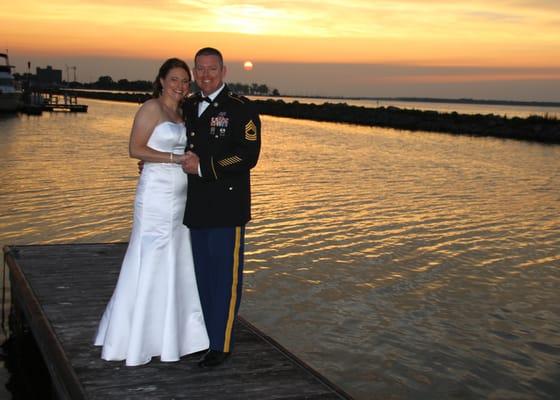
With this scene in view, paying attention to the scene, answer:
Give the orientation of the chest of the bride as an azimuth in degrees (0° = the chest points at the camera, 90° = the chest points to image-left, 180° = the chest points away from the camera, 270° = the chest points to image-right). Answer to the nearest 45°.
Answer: approximately 315°
